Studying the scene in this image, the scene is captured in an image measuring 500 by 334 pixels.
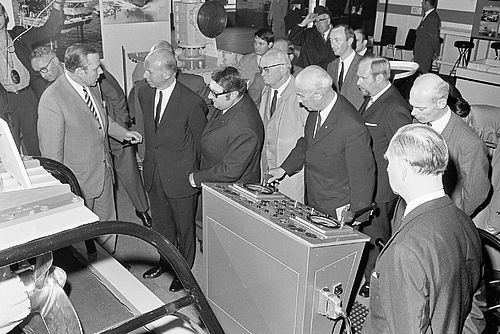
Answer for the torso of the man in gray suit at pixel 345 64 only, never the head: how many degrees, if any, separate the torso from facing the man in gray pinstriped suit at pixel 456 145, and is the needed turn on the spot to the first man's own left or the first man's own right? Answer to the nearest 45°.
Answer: approximately 45° to the first man's own left

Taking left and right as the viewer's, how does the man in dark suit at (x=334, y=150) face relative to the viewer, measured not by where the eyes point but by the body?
facing the viewer and to the left of the viewer

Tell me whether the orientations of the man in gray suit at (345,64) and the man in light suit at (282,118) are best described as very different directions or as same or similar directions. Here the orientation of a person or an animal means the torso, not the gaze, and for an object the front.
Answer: same or similar directions

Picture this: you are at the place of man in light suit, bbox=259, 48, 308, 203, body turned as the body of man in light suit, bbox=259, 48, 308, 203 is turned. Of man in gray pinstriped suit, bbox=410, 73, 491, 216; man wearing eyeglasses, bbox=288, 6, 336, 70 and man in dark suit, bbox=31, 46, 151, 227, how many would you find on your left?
1

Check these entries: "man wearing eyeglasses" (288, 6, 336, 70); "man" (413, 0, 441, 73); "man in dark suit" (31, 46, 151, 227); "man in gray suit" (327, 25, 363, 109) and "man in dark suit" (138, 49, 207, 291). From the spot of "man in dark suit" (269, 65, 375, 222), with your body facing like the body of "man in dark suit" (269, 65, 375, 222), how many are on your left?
0

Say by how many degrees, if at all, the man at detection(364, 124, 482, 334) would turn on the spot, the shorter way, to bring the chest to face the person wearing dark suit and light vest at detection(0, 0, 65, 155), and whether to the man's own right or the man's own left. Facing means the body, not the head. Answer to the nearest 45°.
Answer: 0° — they already face them

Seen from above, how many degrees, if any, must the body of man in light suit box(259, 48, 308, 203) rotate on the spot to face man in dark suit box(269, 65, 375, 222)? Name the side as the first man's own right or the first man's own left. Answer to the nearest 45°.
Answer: approximately 90° to the first man's own left

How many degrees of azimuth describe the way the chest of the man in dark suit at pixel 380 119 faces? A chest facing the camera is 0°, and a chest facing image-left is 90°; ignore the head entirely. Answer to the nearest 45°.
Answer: approximately 45°

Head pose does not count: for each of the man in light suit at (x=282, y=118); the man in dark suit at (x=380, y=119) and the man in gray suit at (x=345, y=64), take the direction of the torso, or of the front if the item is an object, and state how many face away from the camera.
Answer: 0

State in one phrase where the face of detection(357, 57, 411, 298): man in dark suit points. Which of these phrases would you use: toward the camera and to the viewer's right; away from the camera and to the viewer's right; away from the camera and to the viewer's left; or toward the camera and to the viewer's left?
toward the camera and to the viewer's left

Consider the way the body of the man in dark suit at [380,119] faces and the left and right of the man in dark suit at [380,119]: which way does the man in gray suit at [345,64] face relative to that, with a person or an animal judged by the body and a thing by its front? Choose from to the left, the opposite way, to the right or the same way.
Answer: the same way

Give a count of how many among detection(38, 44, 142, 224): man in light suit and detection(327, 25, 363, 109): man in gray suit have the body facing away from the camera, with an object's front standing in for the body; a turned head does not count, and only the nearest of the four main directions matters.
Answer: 0

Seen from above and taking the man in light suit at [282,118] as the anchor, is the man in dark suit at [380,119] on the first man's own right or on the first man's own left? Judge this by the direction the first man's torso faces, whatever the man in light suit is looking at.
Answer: on the first man's own left

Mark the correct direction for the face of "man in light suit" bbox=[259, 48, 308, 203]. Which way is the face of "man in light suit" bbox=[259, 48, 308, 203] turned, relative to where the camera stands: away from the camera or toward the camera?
toward the camera

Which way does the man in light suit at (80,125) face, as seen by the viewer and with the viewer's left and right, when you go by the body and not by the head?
facing the viewer and to the right of the viewer

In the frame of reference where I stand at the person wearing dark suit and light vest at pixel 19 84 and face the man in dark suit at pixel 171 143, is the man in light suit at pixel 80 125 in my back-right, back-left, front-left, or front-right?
front-right

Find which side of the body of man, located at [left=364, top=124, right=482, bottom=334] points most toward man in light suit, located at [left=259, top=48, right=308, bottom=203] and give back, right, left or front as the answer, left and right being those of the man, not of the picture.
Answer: front

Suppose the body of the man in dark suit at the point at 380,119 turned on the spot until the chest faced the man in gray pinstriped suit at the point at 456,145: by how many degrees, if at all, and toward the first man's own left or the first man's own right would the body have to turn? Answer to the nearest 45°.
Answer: approximately 90° to the first man's own left

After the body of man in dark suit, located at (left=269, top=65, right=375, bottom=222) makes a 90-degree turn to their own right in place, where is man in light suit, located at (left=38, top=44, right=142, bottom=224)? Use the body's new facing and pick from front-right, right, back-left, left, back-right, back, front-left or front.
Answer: front-left

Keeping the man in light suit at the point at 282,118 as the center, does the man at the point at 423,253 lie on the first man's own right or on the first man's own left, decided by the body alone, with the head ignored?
on the first man's own left
